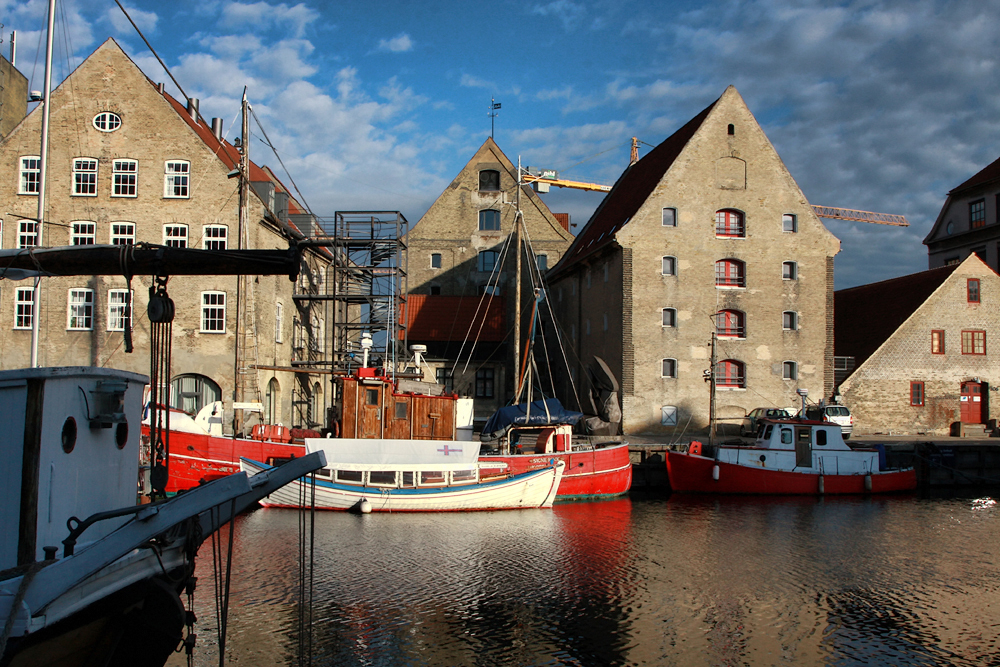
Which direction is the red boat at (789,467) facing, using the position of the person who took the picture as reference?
facing to the left of the viewer

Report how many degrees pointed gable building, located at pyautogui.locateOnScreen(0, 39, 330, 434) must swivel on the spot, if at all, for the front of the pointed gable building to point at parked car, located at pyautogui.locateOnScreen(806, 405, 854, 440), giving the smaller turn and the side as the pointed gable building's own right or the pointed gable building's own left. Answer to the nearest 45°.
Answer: approximately 90° to the pointed gable building's own left

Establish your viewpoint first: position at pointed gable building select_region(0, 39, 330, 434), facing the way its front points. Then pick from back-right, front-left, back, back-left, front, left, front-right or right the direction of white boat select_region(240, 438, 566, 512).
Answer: front-left

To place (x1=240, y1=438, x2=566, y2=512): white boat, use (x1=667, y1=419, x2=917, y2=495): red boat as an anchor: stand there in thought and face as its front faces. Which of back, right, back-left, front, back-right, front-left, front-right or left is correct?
front-left

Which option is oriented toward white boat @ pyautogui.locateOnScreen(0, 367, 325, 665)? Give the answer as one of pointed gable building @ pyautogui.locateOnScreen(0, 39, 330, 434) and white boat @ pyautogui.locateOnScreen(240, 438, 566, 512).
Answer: the pointed gable building

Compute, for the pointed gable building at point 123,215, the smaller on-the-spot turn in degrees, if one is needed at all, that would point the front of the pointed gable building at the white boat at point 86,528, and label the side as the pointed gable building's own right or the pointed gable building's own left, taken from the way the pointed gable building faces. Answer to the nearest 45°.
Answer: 0° — it already faces it

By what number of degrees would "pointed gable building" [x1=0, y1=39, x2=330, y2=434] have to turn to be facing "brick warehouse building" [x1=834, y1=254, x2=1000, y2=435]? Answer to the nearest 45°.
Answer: approximately 90° to its left

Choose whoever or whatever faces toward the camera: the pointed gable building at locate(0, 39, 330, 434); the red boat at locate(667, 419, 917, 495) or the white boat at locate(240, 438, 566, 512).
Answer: the pointed gable building

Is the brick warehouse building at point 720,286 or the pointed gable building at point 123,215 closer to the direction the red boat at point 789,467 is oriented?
the pointed gable building
